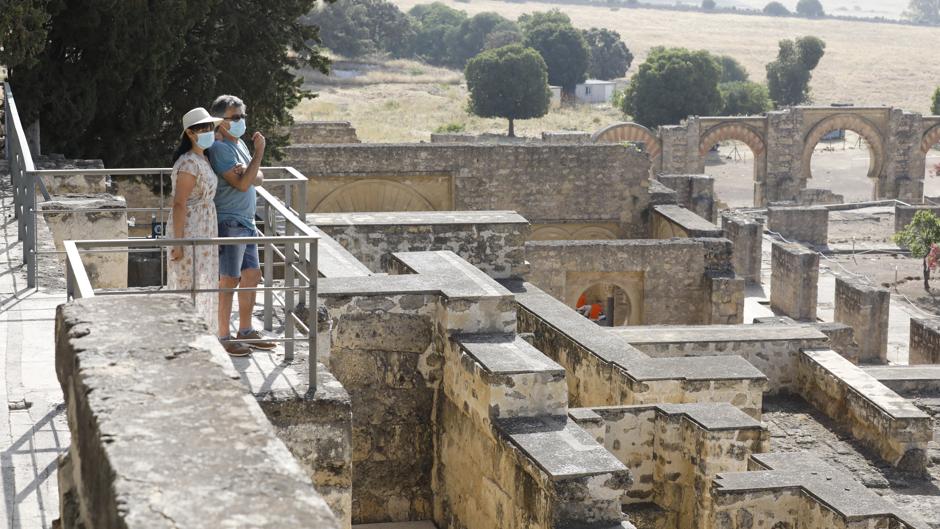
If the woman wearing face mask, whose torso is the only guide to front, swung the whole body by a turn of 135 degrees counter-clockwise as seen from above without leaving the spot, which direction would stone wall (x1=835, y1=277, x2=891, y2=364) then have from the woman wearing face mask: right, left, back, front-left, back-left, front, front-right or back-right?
front-right

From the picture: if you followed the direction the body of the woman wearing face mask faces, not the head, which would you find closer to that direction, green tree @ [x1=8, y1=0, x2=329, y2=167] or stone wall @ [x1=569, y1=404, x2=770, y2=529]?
the stone wall

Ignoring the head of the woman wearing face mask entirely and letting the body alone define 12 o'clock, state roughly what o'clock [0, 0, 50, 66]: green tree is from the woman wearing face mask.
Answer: The green tree is roughly at 7 o'clock from the woman wearing face mask.

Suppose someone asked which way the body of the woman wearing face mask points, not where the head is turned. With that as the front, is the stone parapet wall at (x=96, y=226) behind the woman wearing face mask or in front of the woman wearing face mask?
behind

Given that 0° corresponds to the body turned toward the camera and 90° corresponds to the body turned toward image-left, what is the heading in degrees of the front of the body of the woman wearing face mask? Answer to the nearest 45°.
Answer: approximately 315°

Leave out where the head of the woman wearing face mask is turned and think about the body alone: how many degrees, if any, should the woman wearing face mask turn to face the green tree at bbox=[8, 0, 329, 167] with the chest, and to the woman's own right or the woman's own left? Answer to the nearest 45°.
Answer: approximately 135° to the woman's own left

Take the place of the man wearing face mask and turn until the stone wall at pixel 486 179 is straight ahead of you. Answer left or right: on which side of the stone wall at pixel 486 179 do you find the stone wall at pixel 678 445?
right

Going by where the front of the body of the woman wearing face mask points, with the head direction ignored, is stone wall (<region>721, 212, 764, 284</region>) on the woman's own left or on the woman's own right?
on the woman's own left

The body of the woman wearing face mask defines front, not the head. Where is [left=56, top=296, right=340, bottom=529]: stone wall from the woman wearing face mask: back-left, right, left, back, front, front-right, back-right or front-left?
front-right
